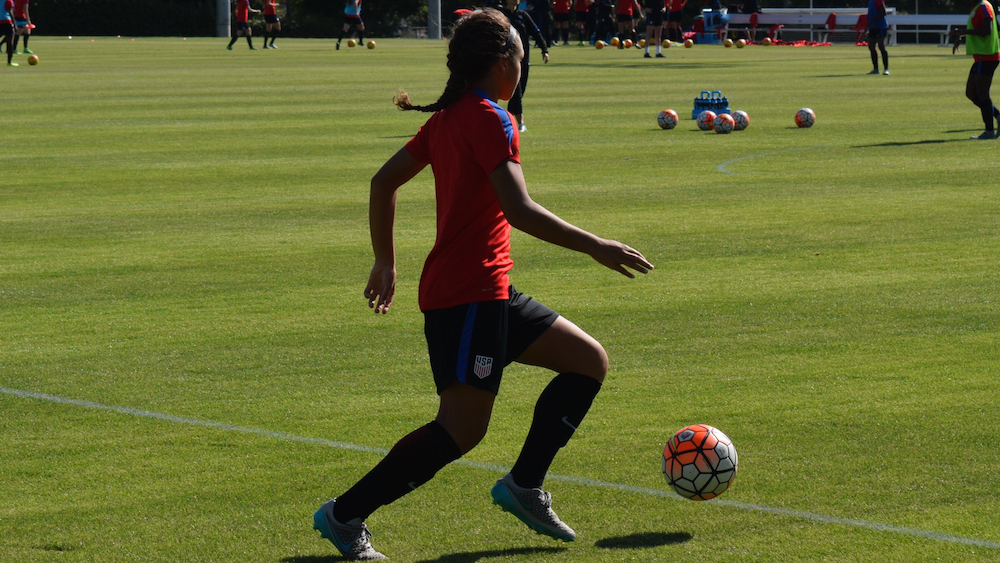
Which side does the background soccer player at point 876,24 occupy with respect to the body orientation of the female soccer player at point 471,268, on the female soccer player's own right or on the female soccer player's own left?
on the female soccer player's own left

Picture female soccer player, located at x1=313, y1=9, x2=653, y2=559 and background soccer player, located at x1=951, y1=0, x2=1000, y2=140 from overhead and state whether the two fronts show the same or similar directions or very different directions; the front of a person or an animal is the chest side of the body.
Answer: very different directions

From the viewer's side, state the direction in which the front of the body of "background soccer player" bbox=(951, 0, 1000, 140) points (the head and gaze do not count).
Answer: to the viewer's left

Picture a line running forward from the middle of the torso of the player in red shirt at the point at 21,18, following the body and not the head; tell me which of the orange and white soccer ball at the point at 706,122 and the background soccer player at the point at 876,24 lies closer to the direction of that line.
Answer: the background soccer player

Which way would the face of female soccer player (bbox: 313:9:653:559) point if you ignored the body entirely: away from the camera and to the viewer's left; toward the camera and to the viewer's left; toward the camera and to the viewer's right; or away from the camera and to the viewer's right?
away from the camera and to the viewer's right

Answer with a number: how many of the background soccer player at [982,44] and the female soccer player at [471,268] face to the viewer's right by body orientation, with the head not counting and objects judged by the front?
1
